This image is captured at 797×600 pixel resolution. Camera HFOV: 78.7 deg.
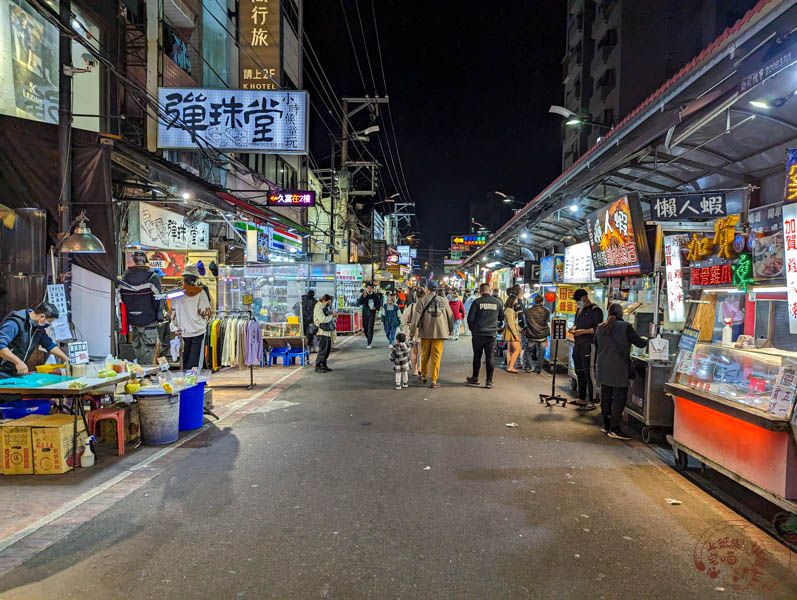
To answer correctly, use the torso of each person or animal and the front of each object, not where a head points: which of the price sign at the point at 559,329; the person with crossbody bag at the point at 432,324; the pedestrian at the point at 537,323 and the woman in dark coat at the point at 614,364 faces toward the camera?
the price sign

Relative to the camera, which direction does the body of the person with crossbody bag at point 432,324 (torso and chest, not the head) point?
away from the camera

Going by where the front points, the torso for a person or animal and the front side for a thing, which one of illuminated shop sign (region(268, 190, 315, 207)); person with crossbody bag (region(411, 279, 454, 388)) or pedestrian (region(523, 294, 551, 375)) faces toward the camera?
the illuminated shop sign

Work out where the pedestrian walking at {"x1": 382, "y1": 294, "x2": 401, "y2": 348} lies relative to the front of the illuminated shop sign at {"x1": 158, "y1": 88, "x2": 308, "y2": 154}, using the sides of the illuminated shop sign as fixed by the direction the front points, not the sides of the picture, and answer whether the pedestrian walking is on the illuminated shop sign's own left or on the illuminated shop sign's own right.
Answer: on the illuminated shop sign's own left

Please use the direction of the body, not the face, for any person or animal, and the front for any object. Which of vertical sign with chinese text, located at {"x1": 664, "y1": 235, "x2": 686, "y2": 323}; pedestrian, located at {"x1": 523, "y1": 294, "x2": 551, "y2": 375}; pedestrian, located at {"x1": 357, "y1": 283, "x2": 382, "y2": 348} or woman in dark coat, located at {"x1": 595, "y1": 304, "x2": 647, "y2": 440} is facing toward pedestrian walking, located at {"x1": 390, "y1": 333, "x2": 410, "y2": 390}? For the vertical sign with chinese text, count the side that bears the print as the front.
pedestrian, located at {"x1": 357, "y1": 283, "x2": 382, "y2": 348}

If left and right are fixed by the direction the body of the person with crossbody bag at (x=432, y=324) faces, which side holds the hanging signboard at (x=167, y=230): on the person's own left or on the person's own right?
on the person's own left

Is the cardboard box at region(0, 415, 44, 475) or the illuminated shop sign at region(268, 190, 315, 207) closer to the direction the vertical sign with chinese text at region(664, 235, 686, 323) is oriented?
the cardboard box

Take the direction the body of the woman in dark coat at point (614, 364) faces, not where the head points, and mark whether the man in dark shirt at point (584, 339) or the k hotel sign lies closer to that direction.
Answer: the man in dark shirt

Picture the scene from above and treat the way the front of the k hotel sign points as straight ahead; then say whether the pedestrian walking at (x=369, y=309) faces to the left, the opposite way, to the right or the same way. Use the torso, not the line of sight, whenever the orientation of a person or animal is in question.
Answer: the same way

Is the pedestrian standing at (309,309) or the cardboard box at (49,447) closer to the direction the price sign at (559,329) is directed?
the cardboard box

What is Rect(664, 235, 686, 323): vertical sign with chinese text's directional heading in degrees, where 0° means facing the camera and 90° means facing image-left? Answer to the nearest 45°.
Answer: approximately 0°

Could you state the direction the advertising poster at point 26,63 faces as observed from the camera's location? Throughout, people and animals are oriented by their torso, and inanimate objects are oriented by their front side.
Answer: facing the viewer and to the right of the viewer

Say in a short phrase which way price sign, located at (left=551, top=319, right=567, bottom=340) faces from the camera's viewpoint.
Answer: facing the viewer

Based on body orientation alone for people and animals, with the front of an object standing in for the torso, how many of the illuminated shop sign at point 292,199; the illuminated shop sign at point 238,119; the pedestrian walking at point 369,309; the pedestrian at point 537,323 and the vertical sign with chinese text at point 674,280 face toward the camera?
4

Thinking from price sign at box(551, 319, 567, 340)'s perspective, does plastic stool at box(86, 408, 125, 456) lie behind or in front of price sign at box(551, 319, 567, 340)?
in front

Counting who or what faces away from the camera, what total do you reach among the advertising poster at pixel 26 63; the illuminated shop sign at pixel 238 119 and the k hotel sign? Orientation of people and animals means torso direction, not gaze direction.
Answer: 0

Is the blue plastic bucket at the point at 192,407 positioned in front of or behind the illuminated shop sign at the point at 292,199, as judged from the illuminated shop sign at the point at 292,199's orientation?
in front
